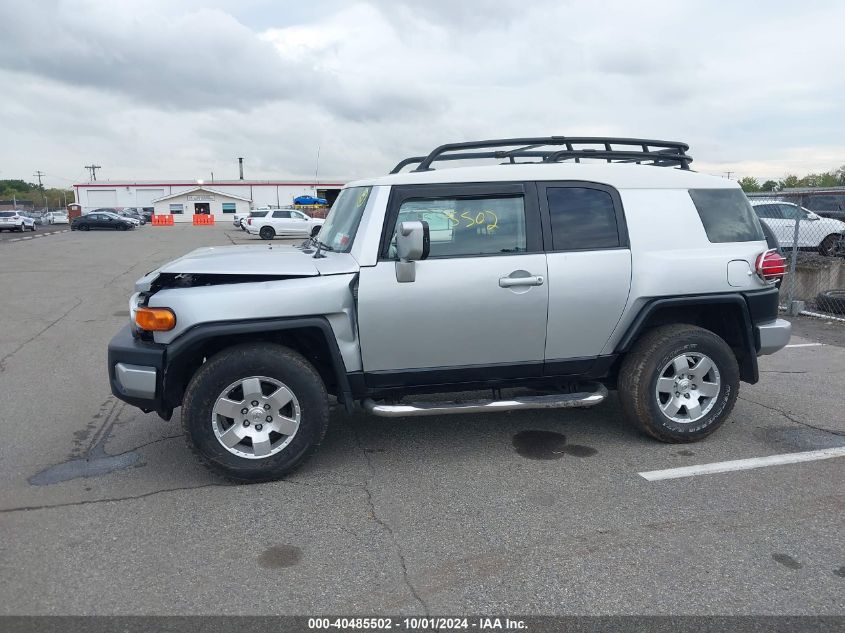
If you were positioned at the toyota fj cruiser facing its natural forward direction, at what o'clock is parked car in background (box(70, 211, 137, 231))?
The parked car in background is roughly at 2 o'clock from the toyota fj cruiser.

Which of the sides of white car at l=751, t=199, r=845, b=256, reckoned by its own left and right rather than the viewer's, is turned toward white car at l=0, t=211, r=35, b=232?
back

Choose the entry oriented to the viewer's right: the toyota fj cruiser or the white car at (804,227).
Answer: the white car

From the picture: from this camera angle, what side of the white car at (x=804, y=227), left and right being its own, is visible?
right

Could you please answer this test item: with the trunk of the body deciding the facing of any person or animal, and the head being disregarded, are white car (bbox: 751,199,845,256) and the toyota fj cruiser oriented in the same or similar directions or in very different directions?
very different directions

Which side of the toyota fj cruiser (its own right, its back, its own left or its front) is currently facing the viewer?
left

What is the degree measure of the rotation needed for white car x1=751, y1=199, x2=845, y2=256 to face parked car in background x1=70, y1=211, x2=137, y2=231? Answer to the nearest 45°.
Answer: approximately 180°

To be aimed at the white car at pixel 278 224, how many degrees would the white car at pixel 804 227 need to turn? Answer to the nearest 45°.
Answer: approximately 180°
